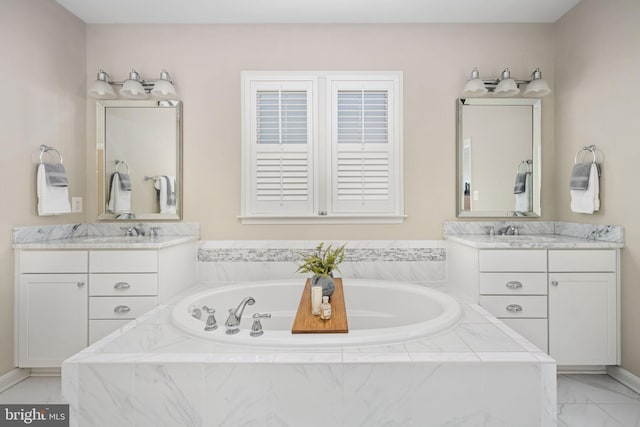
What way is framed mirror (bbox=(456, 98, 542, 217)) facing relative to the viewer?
toward the camera

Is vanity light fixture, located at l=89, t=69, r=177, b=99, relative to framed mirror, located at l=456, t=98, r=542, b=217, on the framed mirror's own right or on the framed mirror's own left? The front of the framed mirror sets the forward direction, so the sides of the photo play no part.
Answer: on the framed mirror's own right

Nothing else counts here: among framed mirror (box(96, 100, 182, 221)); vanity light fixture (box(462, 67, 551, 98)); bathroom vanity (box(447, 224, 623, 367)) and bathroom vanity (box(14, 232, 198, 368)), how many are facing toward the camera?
4

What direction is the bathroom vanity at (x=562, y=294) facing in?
toward the camera

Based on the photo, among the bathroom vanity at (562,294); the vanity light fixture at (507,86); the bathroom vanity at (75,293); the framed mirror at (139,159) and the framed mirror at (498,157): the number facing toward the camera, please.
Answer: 5

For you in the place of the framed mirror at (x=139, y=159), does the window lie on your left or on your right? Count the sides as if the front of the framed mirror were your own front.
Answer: on your left

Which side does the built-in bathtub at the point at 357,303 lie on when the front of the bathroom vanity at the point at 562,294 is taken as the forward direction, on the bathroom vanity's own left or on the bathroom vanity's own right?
on the bathroom vanity's own right

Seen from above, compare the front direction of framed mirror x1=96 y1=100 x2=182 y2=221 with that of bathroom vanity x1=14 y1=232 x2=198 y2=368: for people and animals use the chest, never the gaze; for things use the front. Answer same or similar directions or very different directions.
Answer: same or similar directions

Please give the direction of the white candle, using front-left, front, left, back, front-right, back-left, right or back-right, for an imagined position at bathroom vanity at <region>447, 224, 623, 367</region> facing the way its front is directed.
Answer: front-right

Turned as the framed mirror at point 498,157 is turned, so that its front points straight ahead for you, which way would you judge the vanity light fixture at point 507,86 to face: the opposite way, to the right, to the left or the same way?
the same way

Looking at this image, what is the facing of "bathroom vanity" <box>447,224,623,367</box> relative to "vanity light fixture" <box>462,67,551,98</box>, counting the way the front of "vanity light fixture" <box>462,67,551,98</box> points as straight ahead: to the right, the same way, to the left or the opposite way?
the same way

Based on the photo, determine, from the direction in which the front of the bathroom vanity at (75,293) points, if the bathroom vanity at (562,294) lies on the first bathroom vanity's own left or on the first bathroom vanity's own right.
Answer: on the first bathroom vanity's own left
